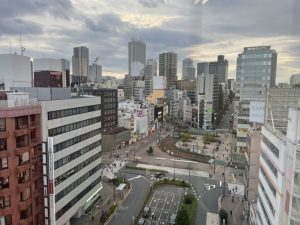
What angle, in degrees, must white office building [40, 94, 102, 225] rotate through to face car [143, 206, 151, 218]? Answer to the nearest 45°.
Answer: approximately 45° to its left

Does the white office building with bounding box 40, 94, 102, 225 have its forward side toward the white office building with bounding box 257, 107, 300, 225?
yes

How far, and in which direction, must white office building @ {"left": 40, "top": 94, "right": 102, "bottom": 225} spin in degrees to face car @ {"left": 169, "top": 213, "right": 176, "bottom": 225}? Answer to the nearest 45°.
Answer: approximately 45° to its left

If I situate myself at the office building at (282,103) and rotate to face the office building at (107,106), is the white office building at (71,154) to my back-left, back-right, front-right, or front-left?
front-left

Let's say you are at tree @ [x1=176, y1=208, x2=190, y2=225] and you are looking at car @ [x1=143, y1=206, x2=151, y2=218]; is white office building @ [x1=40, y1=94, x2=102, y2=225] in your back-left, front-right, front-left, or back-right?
front-left

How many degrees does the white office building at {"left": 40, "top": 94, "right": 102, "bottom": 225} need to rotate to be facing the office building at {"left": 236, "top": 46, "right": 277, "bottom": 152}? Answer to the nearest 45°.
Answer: approximately 90° to its left

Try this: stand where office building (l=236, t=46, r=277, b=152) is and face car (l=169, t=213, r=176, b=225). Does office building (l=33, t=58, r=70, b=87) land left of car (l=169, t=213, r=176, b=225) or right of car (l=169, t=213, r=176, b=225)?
right

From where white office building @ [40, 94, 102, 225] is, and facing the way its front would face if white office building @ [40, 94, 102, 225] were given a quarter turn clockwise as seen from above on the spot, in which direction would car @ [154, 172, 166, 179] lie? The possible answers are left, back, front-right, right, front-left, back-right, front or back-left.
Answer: back

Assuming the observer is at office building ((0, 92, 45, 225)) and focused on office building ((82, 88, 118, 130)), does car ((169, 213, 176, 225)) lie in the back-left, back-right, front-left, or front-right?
front-right

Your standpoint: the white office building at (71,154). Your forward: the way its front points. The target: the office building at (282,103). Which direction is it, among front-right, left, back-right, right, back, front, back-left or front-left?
front-left

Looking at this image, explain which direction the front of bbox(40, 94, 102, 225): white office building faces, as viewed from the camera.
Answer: facing the viewer and to the right of the viewer

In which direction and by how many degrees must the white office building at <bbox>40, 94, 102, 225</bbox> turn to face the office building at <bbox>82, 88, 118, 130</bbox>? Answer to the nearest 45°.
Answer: approximately 135° to its left

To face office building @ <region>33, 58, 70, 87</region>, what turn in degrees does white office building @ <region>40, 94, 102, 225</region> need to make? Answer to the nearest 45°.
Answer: approximately 135° to its left
